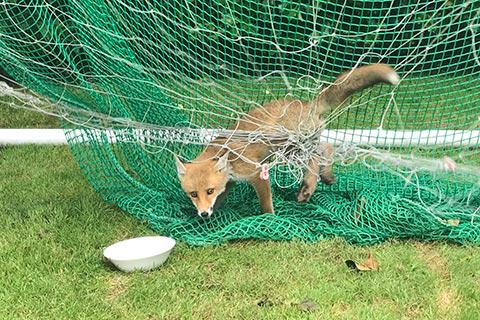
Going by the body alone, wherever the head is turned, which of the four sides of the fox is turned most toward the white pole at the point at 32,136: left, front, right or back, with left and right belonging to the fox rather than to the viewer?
right

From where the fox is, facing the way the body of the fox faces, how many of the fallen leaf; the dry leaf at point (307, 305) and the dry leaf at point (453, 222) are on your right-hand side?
0

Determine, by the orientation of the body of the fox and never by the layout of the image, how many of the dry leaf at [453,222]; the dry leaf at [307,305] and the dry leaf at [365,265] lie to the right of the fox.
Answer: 0

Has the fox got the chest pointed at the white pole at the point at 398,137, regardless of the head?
no

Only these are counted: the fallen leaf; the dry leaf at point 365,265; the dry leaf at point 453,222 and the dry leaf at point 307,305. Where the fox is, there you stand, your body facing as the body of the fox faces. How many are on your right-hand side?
0

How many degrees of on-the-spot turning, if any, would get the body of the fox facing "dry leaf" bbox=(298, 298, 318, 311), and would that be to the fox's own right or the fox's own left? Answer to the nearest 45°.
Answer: approximately 45° to the fox's own left

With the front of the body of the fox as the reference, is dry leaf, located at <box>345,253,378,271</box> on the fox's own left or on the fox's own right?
on the fox's own left

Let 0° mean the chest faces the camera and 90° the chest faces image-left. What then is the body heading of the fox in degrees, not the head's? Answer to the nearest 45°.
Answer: approximately 45°

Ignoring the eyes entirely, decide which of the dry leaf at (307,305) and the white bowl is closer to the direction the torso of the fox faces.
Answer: the white bowl

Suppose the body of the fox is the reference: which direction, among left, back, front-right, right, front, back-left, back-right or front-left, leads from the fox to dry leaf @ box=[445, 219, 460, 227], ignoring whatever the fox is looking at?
back-left

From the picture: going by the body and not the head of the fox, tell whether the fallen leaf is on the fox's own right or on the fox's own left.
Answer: on the fox's own left

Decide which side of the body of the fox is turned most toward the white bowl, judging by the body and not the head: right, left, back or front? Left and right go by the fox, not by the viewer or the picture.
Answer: front
